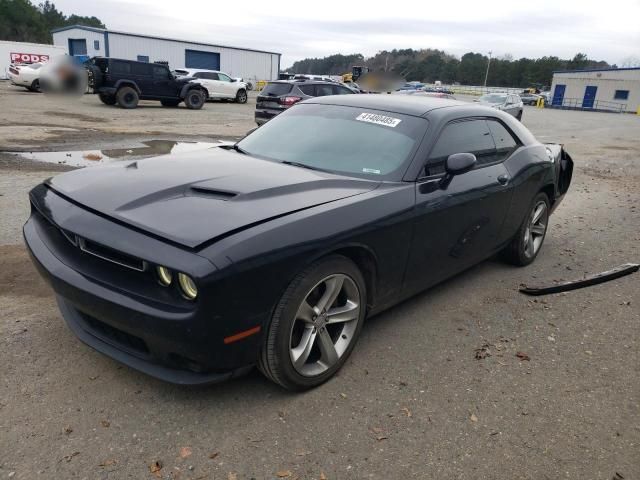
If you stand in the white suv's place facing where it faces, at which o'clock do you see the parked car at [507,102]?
The parked car is roughly at 1 o'clock from the white suv.

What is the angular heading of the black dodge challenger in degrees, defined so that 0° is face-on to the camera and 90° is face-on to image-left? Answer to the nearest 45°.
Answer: approximately 45°

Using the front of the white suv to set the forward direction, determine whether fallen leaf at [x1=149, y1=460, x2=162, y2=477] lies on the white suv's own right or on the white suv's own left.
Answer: on the white suv's own right

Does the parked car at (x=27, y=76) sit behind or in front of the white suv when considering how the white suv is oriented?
behind

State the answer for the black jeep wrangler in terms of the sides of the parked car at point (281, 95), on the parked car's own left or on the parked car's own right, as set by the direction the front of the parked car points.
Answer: on the parked car's own left

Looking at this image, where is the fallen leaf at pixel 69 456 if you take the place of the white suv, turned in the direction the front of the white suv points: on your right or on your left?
on your right

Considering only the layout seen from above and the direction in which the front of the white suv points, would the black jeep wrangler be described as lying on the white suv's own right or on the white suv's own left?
on the white suv's own right

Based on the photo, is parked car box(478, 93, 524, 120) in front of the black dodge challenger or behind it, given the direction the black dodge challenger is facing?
behind

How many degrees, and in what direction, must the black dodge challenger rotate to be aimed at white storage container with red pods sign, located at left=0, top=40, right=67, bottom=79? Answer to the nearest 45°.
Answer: approximately 90° to its right

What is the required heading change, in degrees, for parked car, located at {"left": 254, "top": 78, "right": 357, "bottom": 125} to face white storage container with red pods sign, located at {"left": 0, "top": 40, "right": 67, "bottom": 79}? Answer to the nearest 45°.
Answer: approximately 90° to its left

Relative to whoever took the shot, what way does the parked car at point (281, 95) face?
facing away from the viewer and to the right of the viewer

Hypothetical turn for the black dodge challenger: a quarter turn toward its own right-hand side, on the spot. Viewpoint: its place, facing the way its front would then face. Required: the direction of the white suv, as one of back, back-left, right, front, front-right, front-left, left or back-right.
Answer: front-right

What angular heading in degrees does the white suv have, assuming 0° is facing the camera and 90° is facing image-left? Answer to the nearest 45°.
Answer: approximately 270°
